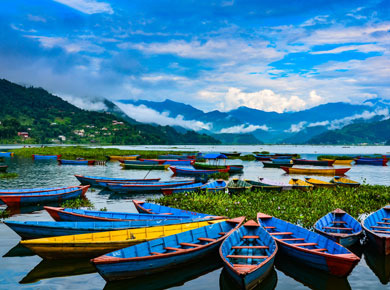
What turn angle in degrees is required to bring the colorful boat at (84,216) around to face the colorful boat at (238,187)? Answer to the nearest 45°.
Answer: approximately 135° to its right

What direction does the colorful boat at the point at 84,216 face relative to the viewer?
to the viewer's left

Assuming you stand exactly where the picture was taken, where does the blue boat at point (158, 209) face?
facing to the left of the viewer

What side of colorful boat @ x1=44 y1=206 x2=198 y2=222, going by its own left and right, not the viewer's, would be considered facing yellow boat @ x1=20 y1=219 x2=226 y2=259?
left

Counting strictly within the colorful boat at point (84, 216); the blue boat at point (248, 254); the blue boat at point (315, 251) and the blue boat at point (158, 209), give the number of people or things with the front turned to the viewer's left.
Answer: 2

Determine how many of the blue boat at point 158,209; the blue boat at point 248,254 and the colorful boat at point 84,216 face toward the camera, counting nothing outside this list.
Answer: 1
